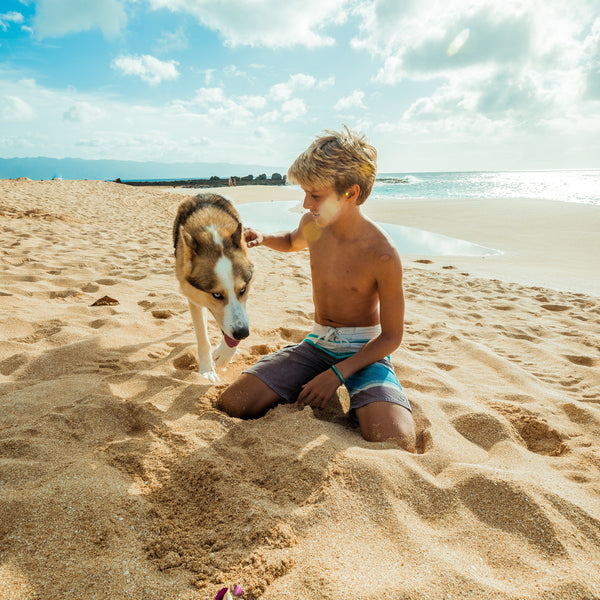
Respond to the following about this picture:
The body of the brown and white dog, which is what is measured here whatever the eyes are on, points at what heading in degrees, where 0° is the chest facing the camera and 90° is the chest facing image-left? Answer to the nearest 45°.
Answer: approximately 0°
